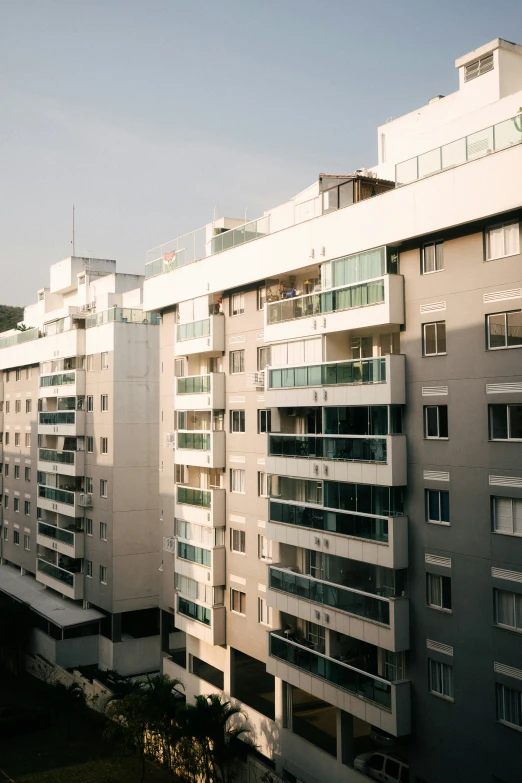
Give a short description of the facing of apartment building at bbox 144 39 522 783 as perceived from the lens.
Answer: facing the viewer and to the left of the viewer
